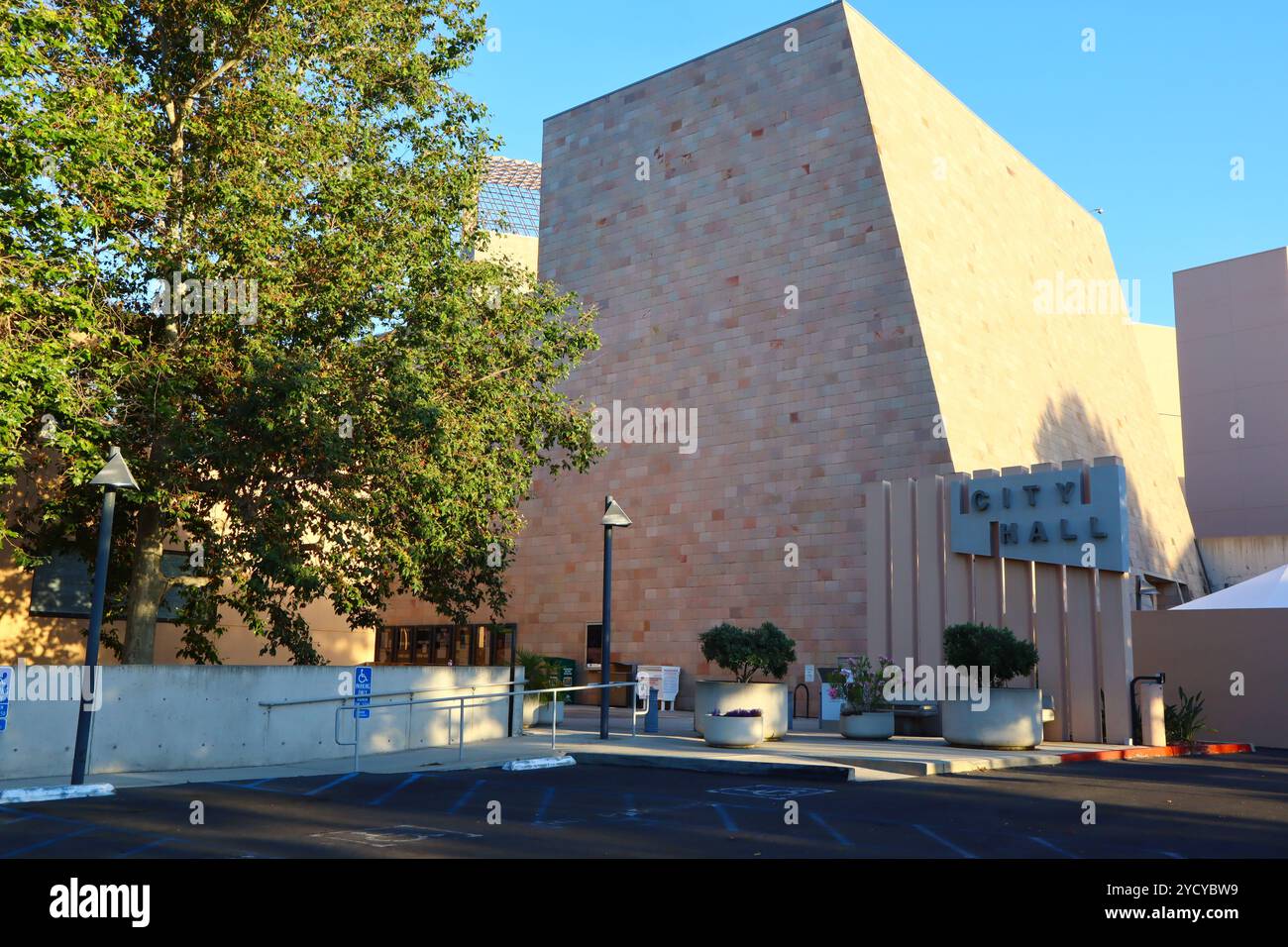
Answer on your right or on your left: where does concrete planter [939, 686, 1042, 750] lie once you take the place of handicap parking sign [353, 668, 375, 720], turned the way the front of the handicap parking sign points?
on your left

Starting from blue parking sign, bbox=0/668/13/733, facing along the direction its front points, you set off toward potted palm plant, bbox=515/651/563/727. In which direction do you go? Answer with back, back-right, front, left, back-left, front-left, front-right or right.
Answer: back-left

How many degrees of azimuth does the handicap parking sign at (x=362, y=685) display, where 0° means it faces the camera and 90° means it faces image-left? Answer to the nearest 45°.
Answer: approximately 0°

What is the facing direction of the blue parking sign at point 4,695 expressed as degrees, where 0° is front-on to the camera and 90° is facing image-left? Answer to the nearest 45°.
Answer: approximately 0°

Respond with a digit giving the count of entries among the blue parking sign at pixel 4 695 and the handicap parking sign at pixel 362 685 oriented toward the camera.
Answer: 2

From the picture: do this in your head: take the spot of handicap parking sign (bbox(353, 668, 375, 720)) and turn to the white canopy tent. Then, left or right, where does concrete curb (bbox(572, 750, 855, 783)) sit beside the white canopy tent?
right

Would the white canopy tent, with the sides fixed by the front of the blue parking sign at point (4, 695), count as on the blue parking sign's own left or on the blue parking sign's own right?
on the blue parking sign's own left

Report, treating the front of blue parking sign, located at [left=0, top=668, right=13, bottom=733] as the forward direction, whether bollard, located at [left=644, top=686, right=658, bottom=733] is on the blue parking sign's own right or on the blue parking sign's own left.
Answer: on the blue parking sign's own left

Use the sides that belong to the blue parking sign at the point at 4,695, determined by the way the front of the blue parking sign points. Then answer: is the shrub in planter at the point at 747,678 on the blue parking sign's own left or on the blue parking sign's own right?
on the blue parking sign's own left
